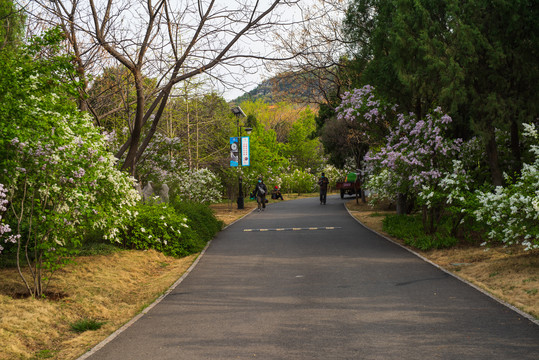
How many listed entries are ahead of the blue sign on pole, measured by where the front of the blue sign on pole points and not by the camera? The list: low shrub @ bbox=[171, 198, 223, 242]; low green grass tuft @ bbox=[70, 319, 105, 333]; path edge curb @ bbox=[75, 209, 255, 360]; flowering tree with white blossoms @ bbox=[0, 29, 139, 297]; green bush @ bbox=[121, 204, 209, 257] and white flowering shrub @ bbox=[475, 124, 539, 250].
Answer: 6

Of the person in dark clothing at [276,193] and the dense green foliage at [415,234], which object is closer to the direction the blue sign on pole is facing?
the dense green foliage

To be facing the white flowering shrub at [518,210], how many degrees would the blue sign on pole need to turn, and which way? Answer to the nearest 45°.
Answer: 0° — it already faces it

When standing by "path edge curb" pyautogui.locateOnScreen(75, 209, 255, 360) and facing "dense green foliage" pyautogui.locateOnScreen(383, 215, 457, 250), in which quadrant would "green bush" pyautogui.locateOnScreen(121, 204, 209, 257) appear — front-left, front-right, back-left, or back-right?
front-left

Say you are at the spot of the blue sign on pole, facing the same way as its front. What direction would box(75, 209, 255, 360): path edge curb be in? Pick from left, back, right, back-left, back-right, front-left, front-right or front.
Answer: front

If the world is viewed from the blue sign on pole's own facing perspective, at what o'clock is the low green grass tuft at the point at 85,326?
The low green grass tuft is roughly at 12 o'clock from the blue sign on pole.

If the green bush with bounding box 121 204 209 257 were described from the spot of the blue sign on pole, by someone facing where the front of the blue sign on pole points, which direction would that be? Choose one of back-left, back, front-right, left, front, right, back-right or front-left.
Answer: front

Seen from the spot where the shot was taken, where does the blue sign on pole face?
facing the viewer

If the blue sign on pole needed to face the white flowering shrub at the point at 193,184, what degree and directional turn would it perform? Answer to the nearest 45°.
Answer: approximately 45° to its right
